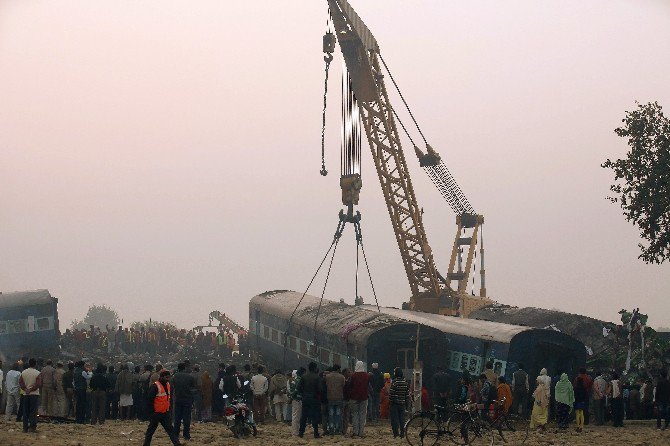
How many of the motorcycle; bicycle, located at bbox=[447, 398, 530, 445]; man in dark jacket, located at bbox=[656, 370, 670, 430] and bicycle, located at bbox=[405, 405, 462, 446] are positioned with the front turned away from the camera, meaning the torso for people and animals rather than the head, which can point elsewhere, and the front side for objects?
1

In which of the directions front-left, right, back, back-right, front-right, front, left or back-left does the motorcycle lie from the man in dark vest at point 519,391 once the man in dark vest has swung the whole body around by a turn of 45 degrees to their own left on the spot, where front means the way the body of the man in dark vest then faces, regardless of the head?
left

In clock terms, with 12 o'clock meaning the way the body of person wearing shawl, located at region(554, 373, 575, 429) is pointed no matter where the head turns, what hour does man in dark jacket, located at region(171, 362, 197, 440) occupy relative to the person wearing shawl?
The man in dark jacket is roughly at 8 o'clock from the person wearing shawl.

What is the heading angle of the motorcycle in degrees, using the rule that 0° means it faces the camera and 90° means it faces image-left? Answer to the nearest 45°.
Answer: approximately 45°

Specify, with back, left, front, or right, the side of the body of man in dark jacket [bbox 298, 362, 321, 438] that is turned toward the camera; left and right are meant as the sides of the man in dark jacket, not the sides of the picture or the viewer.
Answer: back

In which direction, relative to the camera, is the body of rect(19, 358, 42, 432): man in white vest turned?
away from the camera

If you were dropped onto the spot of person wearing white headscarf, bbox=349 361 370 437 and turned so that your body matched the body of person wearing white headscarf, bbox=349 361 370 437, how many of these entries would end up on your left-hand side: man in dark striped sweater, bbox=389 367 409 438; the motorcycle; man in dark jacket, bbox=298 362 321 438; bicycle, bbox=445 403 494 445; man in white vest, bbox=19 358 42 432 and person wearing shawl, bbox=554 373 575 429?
3

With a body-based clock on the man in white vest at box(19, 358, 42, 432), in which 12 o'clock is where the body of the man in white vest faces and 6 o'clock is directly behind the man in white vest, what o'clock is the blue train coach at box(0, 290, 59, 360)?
The blue train coach is roughly at 12 o'clock from the man in white vest.

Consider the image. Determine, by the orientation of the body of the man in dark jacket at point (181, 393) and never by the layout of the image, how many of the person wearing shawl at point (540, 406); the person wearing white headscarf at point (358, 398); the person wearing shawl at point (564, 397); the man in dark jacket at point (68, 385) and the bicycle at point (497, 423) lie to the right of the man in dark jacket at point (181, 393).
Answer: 4

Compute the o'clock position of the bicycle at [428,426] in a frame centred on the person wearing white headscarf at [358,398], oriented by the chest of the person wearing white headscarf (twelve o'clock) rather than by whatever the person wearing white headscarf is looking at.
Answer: The bicycle is roughly at 5 o'clock from the person wearing white headscarf.

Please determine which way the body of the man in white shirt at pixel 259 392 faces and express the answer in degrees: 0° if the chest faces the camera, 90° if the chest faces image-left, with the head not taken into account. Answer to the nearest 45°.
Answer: approximately 180°

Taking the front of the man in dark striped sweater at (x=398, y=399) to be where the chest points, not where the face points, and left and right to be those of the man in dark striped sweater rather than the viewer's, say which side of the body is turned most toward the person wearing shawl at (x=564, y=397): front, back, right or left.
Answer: right

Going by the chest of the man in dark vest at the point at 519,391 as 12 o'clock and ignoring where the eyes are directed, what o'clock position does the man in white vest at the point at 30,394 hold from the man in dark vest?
The man in white vest is roughly at 8 o'clock from the man in dark vest.

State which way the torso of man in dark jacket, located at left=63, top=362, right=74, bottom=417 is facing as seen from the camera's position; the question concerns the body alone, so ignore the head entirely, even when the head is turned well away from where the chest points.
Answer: away from the camera
